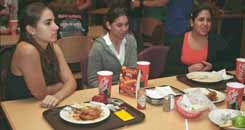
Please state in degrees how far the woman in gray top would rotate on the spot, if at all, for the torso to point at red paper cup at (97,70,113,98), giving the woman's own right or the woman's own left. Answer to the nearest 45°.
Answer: approximately 45° to the woman's own right

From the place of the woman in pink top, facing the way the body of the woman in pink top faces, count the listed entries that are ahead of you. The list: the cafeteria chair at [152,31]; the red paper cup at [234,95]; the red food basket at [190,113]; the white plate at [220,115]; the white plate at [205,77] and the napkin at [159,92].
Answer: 5

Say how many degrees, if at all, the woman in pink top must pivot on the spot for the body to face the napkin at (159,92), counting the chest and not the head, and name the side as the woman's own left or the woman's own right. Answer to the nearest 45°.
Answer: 0° — they already face it

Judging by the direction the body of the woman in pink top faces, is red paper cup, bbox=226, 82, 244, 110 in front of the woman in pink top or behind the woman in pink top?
in front

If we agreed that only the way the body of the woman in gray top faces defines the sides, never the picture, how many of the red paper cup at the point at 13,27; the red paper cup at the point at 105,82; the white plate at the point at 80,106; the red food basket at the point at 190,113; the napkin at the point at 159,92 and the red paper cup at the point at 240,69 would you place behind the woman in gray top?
1

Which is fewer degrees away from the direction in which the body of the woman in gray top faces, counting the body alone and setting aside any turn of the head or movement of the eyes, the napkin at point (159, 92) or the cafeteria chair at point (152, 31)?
the napkin

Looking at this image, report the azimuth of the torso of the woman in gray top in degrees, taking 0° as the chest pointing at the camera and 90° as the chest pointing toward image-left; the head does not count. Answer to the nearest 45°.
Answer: approximately 315°

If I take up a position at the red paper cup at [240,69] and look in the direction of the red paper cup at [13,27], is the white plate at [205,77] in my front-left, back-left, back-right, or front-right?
front-left

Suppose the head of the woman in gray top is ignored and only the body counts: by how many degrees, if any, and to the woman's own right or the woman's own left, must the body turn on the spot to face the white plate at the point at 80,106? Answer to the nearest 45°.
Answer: approximately 45° to the woman's own right

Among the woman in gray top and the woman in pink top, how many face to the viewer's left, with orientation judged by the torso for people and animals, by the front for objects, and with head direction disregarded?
0

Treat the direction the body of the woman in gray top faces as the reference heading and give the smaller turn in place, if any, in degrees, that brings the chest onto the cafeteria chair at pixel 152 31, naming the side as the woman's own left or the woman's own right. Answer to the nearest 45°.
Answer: approximately 135° to the woman's own left

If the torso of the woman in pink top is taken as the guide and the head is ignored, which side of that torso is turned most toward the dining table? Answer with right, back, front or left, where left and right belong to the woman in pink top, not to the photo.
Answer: front

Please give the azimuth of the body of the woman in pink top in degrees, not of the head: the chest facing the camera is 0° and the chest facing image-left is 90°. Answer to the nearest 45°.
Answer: approximately 0°

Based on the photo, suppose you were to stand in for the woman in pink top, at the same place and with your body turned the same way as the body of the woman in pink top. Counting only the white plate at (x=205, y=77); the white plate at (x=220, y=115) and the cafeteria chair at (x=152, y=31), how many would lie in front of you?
2

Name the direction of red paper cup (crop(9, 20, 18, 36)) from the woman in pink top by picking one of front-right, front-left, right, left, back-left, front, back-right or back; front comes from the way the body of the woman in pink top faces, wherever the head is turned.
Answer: right

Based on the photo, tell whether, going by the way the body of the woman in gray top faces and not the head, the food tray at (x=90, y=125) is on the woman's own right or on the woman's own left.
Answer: on the woman's own right
